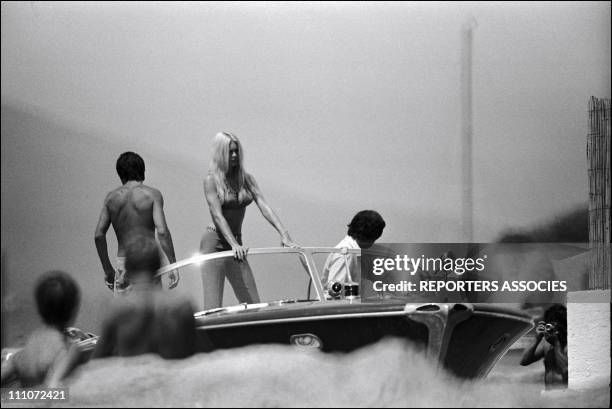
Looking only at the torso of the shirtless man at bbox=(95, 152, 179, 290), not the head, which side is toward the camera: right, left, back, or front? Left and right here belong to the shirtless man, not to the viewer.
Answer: back

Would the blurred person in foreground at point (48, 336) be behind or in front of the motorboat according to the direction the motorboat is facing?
behind

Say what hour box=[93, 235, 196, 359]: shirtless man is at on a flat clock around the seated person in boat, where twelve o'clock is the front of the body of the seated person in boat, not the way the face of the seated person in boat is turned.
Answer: The shirtless man is roughly at 7 o'clock from the seated person in boat.

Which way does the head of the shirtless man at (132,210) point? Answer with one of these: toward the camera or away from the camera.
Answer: away from the camera

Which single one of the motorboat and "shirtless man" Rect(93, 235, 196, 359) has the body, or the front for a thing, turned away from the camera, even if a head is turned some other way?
the shirtless man

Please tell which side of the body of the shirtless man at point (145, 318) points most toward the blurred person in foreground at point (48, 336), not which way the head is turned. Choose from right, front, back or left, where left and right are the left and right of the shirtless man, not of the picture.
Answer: left

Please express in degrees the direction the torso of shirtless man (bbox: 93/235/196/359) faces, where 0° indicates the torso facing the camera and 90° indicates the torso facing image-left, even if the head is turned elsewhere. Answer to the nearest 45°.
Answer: approximately 180°

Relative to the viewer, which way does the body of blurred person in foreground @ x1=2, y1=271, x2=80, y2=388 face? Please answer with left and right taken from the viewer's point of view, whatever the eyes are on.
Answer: facing away from the viewer and to the right of the viewer

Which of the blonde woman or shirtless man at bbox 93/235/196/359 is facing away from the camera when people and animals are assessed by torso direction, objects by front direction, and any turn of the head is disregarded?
the shirtless man

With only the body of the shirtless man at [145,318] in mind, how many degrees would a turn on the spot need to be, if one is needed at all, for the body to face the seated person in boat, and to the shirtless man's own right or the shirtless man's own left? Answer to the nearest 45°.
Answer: approximately 90° to the shirtless man's own right

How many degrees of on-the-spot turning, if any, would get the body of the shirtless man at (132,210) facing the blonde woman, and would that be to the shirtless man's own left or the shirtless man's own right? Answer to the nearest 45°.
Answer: approximately 90° to the shirtless man's own right
